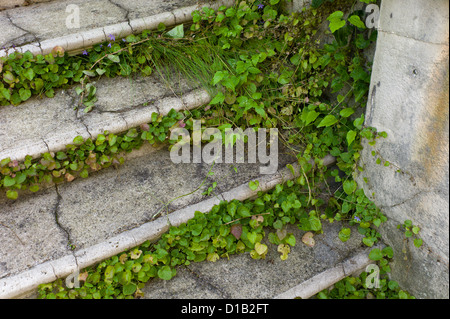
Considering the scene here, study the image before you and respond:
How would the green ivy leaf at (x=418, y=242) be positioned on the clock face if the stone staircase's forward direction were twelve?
The green ivy leaf is roughly at 11 o'clock from the stone staircase.

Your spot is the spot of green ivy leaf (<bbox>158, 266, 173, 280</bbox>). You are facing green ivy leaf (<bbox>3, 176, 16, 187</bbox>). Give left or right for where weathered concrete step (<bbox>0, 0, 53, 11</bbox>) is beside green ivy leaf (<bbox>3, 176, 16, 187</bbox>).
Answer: right

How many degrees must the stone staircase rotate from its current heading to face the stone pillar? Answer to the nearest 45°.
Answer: approximately 45° to its left

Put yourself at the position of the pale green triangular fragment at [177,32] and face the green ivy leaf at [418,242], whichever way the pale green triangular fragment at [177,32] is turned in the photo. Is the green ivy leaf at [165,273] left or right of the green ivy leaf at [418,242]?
right

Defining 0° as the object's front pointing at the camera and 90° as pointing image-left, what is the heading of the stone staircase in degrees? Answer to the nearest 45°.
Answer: approximately 315°
